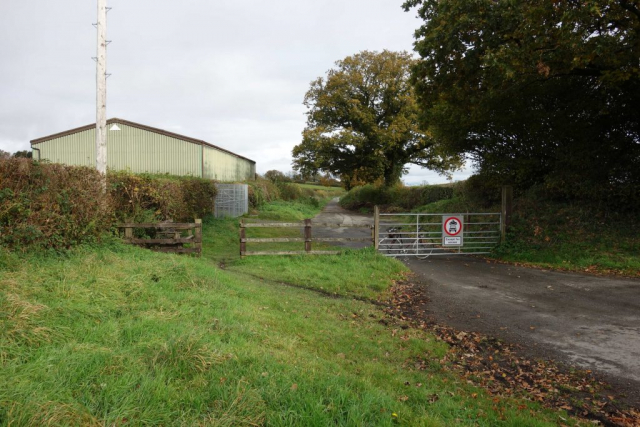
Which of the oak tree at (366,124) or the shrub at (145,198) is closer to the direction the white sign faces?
the shrub

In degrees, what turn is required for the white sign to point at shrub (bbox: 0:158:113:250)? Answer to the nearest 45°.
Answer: approximately 45° to its right

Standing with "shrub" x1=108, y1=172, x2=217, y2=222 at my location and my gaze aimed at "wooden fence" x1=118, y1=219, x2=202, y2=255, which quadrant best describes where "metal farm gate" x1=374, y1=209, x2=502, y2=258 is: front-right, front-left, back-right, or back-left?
front-left

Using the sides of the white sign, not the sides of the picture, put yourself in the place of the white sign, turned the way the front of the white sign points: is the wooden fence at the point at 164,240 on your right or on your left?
on your right

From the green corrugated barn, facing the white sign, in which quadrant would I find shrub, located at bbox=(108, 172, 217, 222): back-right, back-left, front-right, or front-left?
front-right

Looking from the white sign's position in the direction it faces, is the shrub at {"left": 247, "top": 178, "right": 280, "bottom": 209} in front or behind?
behind

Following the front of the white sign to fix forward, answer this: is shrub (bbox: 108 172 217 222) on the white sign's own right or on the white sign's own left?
on the white sign's own right

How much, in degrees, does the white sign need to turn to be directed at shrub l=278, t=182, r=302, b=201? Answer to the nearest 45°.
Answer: approximately 135° to its right

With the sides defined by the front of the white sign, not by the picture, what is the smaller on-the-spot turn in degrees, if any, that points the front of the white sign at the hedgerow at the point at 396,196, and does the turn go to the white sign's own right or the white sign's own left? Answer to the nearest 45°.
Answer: approximately 180°

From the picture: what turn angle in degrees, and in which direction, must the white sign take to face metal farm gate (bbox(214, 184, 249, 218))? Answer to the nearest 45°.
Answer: approximately 135° to its right

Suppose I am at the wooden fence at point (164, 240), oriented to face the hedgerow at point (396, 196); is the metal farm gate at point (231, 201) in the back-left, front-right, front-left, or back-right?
front-left

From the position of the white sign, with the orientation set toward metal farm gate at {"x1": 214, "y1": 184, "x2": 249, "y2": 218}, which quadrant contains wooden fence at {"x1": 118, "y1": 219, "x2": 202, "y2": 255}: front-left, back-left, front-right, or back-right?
front-left

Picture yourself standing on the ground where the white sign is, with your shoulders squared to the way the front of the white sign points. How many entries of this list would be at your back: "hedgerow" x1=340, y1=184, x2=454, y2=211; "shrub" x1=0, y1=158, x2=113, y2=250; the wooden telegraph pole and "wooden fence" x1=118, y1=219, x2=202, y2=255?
1

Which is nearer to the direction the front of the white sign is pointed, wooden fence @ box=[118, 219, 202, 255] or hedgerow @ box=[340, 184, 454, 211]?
the wooden fence

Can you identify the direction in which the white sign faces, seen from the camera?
facing the viewer
